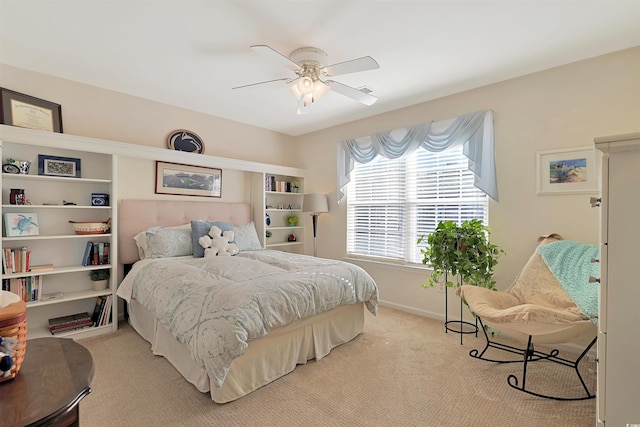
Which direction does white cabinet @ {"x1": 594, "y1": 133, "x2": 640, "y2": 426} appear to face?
to the viewer's left

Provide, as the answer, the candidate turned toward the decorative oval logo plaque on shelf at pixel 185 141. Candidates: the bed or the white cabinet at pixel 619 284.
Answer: the white cabinet

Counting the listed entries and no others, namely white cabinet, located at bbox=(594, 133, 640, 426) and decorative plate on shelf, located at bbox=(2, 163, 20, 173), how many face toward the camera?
1

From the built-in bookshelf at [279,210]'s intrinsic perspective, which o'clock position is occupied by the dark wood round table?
The dark wood round table is roughly at 2 o'clock from the built-in bookshelf.

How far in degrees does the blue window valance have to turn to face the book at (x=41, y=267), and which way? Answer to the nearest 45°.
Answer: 0° — it already faces it

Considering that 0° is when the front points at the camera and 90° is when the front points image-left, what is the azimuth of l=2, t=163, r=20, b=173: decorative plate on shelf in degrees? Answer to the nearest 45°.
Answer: approximately 0°

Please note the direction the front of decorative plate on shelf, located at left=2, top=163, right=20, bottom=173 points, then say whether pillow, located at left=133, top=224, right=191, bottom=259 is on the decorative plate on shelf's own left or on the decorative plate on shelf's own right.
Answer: on the decorative plate on shelf's own left

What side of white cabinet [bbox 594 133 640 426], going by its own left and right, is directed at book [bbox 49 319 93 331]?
front

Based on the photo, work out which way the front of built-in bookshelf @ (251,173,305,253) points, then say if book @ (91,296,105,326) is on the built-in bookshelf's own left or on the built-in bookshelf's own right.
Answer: on the built-in bookshelf's own right

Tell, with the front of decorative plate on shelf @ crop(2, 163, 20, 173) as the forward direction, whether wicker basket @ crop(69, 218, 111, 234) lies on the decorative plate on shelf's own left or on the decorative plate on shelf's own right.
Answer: on the decorative plate on shelf's own left
